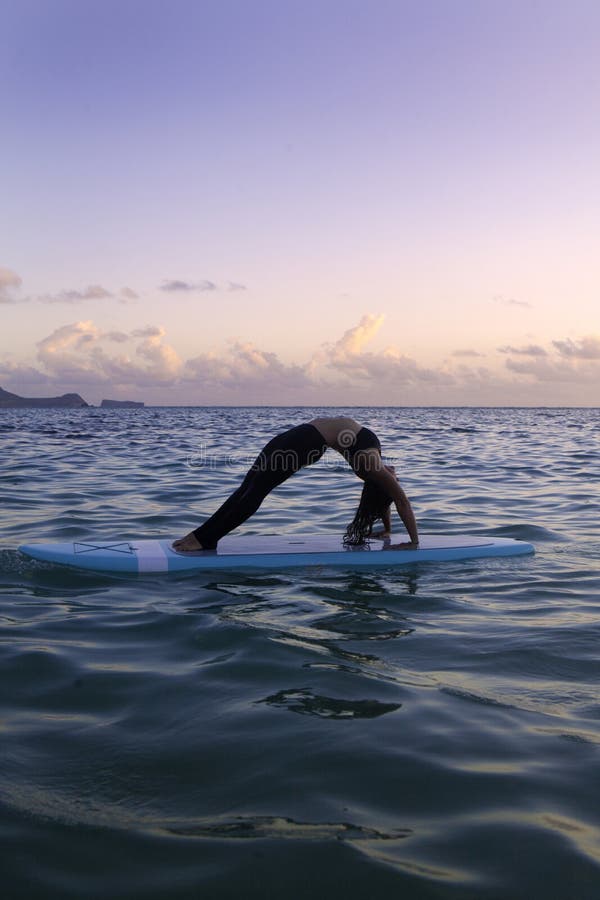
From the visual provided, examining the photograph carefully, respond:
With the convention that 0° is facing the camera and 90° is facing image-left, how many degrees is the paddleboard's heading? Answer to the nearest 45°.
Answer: approximately 90°
